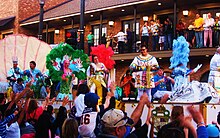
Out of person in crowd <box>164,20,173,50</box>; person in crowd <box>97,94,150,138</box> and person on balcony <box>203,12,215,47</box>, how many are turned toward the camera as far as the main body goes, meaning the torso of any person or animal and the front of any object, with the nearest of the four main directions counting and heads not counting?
2

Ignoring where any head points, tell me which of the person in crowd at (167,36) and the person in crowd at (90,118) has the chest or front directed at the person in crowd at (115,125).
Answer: the person in crowd at (167,36)

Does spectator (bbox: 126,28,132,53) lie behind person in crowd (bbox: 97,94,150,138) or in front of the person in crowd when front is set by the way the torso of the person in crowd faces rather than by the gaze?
in front

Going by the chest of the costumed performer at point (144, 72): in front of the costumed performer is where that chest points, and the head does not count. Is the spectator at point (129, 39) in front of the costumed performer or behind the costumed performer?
behind

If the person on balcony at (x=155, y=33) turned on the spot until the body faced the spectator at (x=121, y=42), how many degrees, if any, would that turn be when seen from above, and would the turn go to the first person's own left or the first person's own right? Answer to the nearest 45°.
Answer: approximately 90° to the first person's own right

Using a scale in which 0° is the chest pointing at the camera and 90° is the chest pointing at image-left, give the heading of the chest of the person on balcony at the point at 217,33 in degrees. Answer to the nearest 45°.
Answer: approximately 0°

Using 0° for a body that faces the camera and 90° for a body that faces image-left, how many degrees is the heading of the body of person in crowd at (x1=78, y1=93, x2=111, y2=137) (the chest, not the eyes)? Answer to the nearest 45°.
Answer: approximately 225°

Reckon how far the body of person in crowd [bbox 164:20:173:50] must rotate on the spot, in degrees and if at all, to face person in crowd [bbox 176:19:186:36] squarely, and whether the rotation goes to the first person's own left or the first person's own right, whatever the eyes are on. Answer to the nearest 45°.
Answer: approximately 45° to the first person's own left

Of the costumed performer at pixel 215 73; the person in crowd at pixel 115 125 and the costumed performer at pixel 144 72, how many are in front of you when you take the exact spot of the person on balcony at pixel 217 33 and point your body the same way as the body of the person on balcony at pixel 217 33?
3

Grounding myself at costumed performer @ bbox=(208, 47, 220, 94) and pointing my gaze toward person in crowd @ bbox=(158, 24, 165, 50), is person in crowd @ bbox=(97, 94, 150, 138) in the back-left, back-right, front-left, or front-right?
back-left
